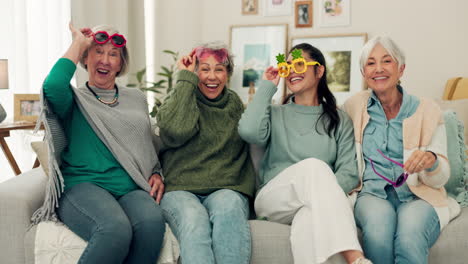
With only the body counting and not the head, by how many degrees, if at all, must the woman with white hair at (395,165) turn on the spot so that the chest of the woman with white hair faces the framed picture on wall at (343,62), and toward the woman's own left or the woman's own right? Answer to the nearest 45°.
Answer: approximately 180°

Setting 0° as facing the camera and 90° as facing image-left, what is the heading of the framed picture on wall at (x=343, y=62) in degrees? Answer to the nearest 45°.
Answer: approximately 0°

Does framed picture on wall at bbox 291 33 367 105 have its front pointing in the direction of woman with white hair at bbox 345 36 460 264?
yes

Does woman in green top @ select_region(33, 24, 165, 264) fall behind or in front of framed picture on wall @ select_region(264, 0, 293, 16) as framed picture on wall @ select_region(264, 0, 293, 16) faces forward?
in front
